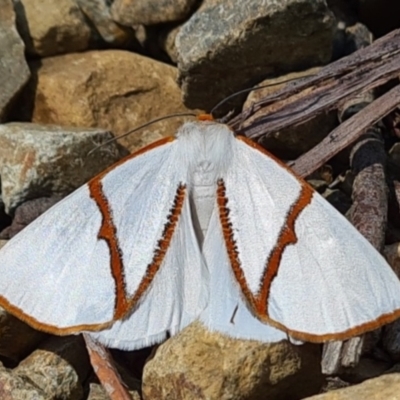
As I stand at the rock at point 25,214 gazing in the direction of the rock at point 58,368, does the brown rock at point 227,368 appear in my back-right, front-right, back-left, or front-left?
front-left

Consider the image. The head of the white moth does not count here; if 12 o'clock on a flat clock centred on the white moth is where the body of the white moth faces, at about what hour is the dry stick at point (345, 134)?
The dry stick is roughly at 2 o'clock from the white moth.

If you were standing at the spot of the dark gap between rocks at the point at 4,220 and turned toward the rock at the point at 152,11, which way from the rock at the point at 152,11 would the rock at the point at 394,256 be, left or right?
right

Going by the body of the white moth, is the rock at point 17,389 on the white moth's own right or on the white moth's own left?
on the white moth's own left

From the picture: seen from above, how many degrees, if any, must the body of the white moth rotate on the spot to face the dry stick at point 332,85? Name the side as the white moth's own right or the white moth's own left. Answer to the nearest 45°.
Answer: approximately 45° to the white moth's own right

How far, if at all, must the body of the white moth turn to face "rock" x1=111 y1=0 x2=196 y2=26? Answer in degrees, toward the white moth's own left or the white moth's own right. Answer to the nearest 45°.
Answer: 0° — it already faces it

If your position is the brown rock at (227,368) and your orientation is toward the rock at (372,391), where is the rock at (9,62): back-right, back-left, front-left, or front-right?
back-left

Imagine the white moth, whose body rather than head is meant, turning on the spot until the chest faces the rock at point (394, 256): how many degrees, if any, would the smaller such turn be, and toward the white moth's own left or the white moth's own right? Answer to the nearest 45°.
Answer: approximately 90° to the white moth's own right

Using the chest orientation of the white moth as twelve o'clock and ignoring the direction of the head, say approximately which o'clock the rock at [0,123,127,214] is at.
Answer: The rock is roughly at 11 o'clock from the white moth.

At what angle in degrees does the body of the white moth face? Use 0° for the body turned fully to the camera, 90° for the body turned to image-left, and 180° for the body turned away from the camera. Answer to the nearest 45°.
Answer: approximately 180°

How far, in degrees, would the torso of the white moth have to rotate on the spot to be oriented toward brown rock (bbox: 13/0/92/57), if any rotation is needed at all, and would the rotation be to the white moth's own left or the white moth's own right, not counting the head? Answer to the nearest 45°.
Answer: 0° — it already faces it

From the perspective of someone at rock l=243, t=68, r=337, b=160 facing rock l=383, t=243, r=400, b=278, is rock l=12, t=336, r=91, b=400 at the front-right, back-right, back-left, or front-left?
front-right

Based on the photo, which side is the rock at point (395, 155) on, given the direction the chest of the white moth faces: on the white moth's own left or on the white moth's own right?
on the white moth's own right
